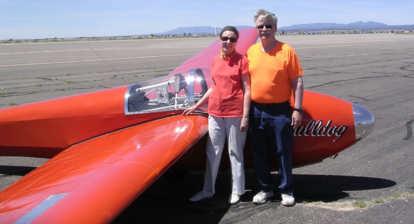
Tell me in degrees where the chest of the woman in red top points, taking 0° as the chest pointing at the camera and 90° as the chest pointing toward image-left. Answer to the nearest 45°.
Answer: approximately 0°

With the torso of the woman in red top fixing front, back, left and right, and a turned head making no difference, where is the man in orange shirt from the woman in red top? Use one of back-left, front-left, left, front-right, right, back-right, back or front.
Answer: left

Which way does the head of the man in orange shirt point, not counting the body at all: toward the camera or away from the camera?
toward the camera
